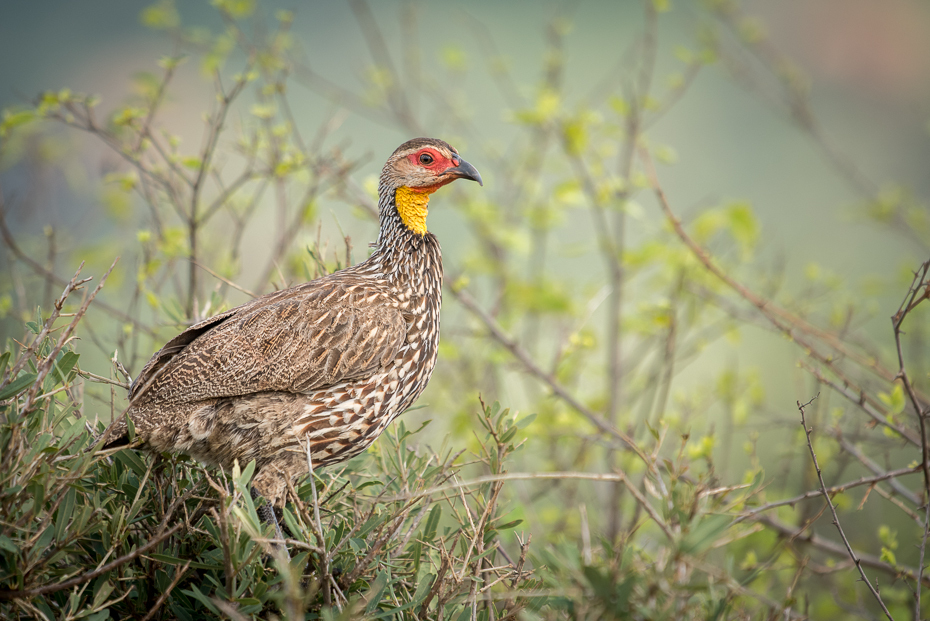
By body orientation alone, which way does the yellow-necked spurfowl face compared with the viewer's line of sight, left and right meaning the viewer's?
facing to the right of the viewer
